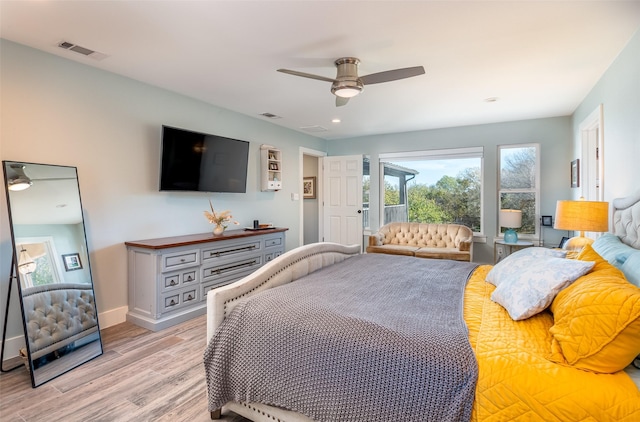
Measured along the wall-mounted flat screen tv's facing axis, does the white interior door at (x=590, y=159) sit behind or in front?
in front

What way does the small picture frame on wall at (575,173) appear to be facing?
to the viewer's left

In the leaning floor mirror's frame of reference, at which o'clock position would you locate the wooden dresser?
The wooden dresser is roughly at 10 o'clock from the leaning floor mirror.

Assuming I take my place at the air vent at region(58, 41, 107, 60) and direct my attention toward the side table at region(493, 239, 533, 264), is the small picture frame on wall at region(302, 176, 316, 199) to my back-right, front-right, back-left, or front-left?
front-left

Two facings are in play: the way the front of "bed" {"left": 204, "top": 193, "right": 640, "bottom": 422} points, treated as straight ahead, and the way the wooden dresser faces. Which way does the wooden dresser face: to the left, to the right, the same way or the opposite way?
the opposite way

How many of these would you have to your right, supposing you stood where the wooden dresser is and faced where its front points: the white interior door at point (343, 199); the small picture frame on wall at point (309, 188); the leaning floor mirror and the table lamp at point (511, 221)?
1

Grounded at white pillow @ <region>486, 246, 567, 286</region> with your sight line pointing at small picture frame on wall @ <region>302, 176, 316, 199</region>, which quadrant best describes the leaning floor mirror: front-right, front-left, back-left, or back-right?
front-left

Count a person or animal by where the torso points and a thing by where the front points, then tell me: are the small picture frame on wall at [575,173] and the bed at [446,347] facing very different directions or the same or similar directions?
same or similar directions

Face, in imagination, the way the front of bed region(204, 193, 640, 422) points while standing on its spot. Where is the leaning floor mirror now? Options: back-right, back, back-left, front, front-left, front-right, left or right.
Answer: front

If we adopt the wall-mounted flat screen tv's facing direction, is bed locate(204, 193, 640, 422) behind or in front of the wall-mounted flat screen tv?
in front

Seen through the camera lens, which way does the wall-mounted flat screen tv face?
facing the viewer and to the right of the viewer

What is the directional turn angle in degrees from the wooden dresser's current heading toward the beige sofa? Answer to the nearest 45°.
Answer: approximately 45° to its left

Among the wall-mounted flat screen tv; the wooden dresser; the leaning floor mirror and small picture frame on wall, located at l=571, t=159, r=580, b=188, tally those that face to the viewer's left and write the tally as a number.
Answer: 1

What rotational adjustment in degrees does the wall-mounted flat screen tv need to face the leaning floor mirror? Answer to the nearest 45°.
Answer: approximately 90° to its right

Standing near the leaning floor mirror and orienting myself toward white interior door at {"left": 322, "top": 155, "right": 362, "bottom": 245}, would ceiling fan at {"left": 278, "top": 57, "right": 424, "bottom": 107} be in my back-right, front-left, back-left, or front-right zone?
front-right

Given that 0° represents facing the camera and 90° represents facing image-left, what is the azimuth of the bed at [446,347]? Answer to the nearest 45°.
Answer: approximately 90°

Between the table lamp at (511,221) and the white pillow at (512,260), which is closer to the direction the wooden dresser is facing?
the white pillow
